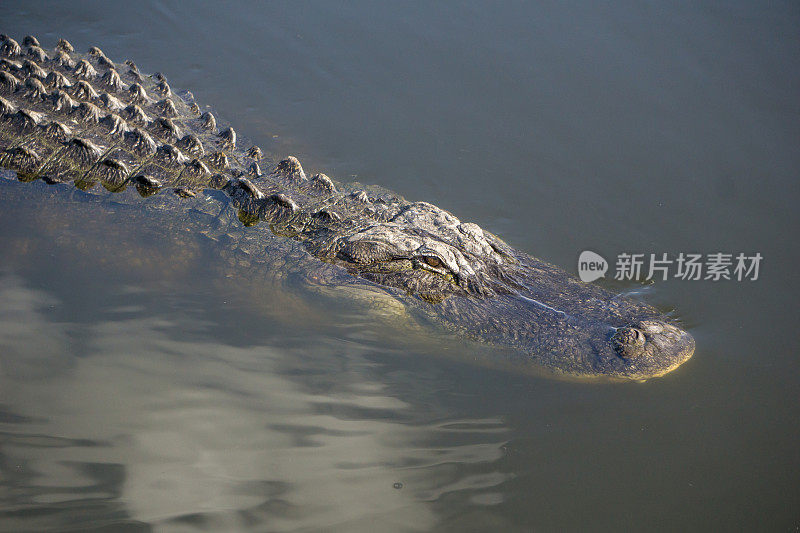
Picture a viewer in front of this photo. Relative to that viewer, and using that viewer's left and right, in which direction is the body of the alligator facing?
facing the viewer and to the right of the viewer
